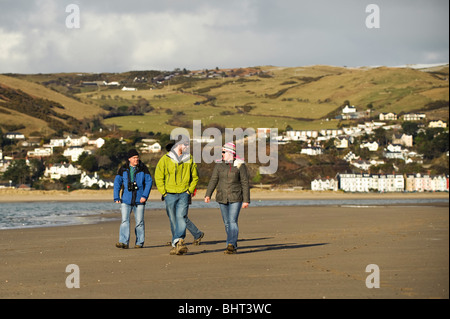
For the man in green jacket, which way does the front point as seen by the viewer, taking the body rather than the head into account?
toward the camera

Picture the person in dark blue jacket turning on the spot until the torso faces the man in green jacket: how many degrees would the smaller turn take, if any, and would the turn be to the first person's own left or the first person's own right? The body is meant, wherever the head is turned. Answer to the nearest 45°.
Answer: approximately 45° to the first person's own left

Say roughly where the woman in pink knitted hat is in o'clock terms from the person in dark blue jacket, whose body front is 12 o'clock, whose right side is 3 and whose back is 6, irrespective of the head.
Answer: The woman in pink knitted hat is roughly at 10 o'clock from the person in dark blue jacket.

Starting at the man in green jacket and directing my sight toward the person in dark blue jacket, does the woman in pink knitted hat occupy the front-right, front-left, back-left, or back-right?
back-right

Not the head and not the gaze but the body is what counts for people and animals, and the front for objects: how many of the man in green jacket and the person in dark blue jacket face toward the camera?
2

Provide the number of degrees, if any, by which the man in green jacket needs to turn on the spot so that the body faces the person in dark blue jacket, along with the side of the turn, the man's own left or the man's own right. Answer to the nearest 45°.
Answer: approximately 135° to the man's own right

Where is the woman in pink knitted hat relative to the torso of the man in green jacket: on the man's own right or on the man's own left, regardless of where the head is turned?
on the man's own left
